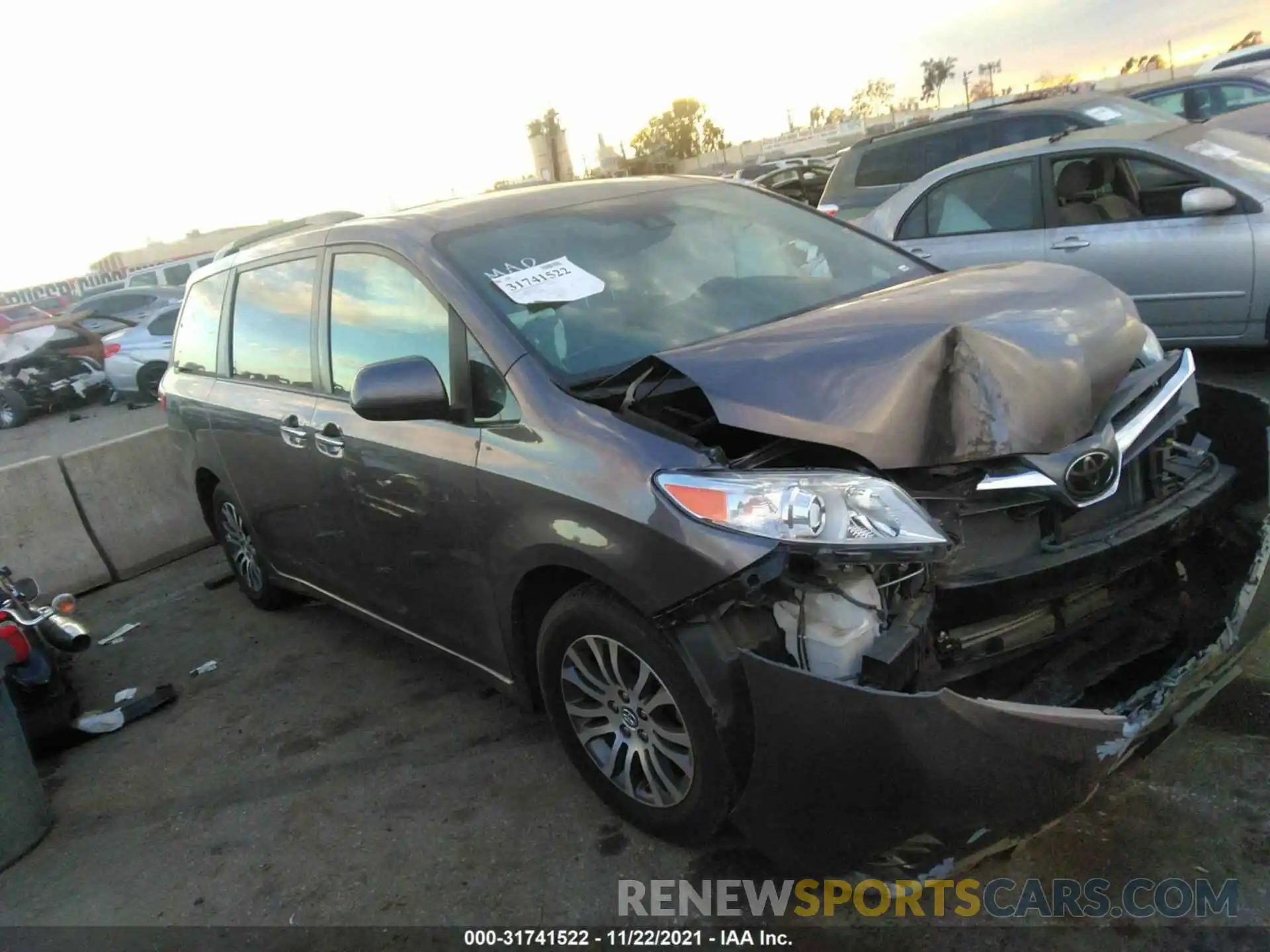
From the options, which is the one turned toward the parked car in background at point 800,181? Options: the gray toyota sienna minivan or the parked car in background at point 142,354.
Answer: the parked car in background at point 142,354

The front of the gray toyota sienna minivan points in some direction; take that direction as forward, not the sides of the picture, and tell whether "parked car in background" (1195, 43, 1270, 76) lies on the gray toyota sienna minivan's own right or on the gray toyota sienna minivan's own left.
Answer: on the gray toyota sienna minivan's own left

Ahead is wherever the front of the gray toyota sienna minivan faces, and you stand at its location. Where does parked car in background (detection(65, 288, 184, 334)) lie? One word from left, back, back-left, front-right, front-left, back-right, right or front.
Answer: back

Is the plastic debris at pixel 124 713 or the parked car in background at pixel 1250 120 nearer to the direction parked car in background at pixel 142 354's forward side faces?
the parked car in background

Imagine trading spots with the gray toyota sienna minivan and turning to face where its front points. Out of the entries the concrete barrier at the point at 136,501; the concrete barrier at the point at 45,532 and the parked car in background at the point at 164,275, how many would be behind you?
3

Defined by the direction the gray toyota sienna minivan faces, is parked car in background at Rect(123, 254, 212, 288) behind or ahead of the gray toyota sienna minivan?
behind

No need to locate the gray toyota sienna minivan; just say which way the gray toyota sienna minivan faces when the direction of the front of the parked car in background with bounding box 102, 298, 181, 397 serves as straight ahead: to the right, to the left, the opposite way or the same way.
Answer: to the right

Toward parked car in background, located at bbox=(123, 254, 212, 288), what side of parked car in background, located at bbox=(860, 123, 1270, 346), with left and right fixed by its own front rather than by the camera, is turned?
back

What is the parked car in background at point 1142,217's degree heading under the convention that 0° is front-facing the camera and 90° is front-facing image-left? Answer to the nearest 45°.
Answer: approximately 315°
